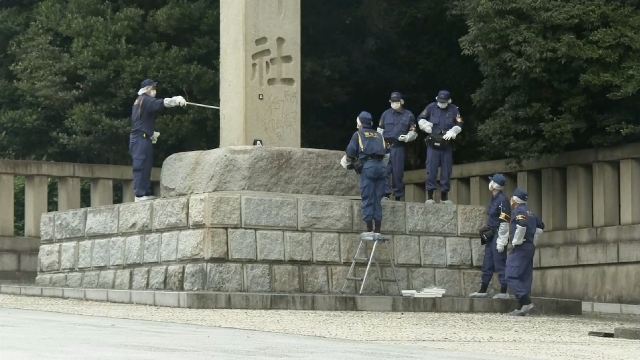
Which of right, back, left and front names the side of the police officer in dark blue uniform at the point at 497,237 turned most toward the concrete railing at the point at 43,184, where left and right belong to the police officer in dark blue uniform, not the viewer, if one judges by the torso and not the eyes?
front

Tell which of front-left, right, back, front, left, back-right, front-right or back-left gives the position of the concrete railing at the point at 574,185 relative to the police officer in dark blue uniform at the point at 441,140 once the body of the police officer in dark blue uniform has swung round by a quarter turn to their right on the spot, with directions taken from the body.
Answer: back-right

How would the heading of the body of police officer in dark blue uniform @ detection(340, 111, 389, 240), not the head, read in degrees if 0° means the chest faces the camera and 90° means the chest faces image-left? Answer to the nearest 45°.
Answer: approximately 135°

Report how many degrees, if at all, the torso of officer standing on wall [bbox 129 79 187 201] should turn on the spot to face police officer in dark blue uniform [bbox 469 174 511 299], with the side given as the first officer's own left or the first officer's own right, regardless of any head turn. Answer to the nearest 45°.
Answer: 0° — they already face them

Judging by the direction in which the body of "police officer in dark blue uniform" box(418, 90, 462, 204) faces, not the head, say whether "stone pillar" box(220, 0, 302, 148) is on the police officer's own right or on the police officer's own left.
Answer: on the police officer's own right

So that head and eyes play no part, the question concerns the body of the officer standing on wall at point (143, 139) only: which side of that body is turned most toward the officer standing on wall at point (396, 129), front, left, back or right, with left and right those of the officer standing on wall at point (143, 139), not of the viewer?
front

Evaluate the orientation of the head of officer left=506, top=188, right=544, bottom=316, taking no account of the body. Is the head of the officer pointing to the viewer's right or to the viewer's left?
to the viewer's left

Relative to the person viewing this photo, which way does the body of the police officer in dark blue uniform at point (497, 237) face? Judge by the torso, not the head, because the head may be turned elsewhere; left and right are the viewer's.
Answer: facing to the left of the viewer

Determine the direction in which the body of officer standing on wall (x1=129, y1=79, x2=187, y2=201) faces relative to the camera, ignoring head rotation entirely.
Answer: to the viewer's right

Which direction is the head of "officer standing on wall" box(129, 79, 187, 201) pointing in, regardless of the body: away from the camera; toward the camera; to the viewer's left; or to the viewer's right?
to the viewer's right

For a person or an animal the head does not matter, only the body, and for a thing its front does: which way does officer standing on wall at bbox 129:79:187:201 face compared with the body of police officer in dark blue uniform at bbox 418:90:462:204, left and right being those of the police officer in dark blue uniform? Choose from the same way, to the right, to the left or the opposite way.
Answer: to the left

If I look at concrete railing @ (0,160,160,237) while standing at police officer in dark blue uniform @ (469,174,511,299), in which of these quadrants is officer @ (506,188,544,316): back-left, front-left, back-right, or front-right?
back-left

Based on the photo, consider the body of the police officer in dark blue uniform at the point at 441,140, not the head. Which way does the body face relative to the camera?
toward the camera
